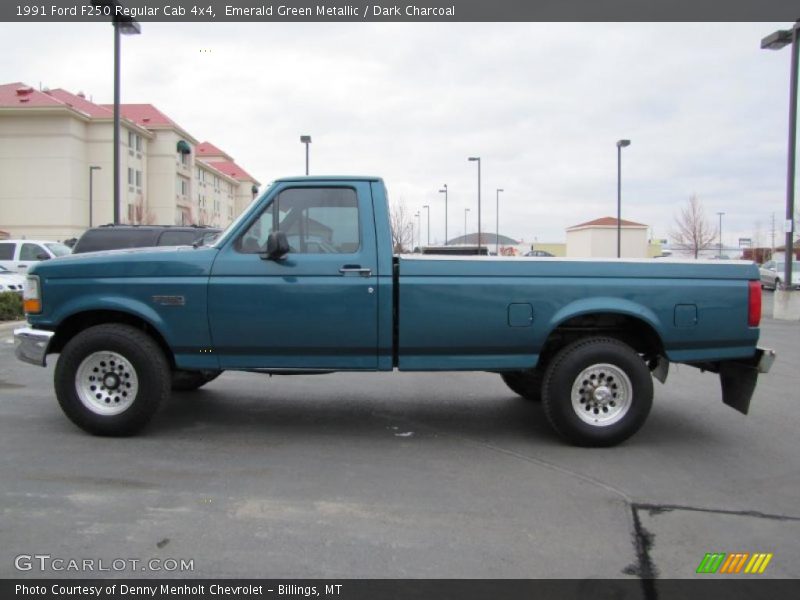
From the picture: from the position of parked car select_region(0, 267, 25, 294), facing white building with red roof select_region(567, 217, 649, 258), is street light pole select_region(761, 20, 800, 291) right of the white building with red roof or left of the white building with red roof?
right

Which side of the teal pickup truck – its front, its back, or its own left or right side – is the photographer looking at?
left

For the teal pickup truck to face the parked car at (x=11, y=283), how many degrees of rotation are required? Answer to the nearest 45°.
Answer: approximately 45° to its right

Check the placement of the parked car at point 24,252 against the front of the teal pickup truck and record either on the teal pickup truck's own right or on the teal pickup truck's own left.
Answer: on the teal pickup truck's own right

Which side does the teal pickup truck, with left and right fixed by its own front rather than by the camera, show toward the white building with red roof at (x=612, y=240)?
right
